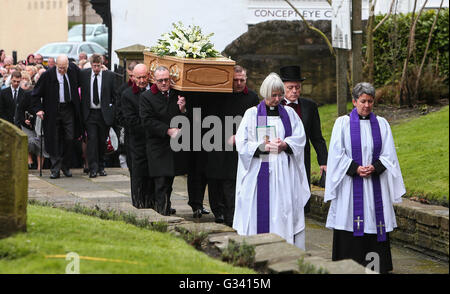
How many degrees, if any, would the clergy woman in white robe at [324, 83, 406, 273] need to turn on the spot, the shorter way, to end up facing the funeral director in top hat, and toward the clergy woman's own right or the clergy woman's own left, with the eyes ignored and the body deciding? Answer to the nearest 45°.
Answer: approximately 135° to the clergy woman's own right

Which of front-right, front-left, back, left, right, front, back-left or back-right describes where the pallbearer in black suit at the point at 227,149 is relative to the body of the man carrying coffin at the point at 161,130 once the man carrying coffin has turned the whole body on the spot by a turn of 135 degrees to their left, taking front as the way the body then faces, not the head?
right

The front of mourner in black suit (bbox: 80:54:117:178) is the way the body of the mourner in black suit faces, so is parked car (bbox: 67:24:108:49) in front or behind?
behind

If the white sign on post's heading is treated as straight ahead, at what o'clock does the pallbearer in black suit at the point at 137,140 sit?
The pallbearer in black suit is roughly at 2 o'clock from the white sign on post.

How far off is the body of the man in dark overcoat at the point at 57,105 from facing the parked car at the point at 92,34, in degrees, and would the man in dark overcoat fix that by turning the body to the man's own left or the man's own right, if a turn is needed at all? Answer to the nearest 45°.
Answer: approximately 180°
